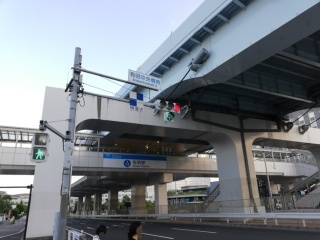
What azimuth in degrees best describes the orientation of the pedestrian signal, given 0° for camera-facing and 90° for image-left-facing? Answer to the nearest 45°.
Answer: approximately 0°

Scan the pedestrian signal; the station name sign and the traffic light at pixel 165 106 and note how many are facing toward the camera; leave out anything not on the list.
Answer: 3

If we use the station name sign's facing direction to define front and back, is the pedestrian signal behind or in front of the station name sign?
in front

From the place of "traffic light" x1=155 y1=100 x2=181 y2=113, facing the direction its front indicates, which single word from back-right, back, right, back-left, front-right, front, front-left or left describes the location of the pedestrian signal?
front-right

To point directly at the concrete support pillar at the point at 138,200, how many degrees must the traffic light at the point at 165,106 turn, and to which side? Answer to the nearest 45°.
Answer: approximately 180°

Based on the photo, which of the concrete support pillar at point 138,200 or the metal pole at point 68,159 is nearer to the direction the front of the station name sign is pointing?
the metal pole

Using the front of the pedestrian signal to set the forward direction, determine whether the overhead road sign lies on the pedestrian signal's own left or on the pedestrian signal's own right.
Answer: on the pedestrian signal's own left

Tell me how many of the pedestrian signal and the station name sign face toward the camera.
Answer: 2

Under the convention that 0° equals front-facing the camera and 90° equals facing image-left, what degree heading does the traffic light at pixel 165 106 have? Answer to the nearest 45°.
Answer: approximately 0°

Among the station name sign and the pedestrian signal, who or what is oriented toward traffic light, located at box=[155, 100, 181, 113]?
the station name sign

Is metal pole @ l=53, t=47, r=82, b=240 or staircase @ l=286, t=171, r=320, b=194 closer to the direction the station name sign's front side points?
the metal pole

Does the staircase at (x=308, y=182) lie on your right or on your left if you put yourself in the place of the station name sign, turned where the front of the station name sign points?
on your left

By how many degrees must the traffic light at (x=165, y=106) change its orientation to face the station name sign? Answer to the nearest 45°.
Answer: approximately 180°
